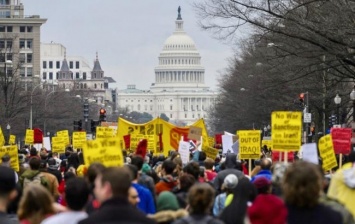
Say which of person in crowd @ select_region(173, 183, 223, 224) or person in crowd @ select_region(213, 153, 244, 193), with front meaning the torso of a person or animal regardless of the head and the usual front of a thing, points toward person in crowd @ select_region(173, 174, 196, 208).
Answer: person in crowd @ select_region(173, 183, 223, 224)

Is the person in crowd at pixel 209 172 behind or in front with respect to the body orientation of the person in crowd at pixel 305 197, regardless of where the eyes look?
in front

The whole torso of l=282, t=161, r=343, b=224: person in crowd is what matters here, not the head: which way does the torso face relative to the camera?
away from the camera

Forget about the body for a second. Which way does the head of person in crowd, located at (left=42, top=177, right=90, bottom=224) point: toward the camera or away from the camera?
away from the camera

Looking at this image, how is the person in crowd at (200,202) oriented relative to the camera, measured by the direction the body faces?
away from the camera

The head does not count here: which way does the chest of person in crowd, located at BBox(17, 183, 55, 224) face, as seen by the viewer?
away from the camera

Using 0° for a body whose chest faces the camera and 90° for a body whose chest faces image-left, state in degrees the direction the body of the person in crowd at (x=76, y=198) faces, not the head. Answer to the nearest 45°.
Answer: approximately 180°

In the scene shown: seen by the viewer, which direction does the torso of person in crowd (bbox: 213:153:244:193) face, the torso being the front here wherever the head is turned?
away from the camera

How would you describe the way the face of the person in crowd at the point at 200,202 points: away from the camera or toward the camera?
away from the camera
